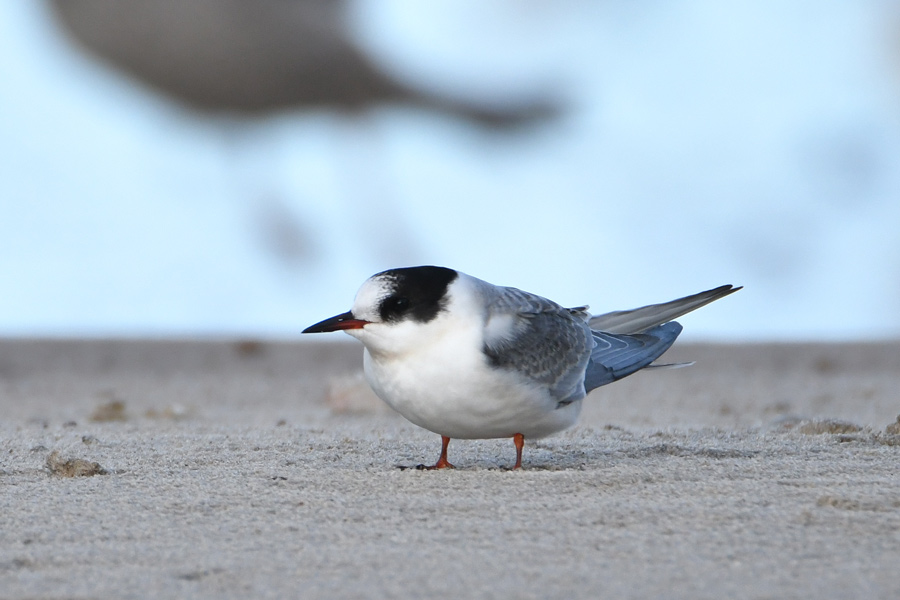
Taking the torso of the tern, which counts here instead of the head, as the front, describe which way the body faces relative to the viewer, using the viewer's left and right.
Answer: facing the viewer and to the left of the viewer

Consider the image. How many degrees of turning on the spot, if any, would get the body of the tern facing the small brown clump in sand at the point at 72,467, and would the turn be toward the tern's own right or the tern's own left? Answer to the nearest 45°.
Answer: approximately 45° to the tern's own right
